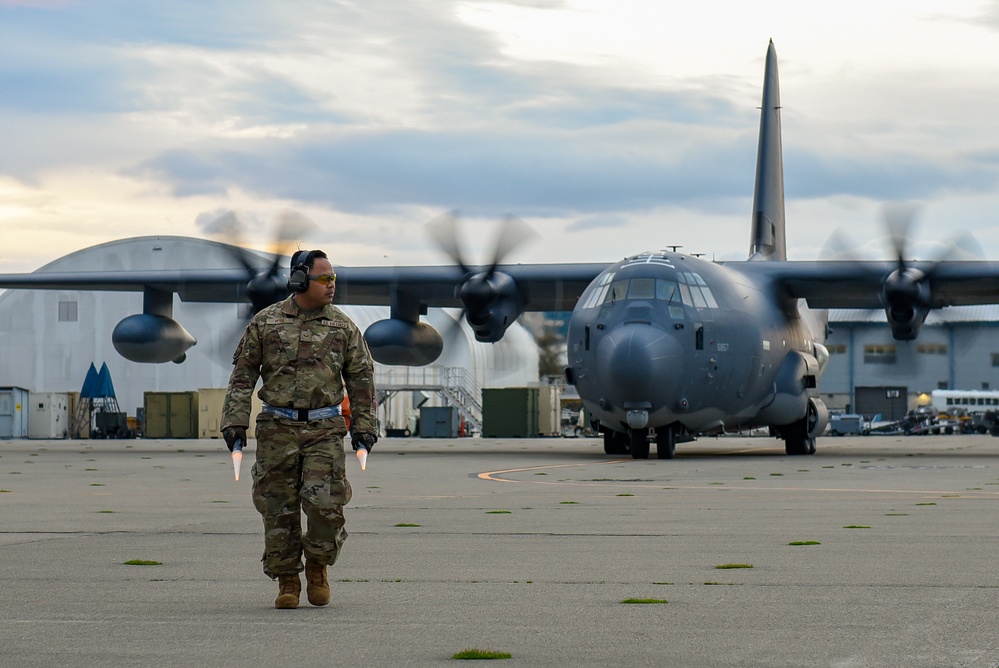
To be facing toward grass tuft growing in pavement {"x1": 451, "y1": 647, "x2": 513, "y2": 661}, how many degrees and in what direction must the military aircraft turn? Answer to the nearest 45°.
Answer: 0° — it already faces it

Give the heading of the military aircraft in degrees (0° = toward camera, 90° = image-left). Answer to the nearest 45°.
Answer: approximately 0°

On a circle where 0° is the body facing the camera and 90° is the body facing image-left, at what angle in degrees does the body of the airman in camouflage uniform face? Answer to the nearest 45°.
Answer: approximately 0°
